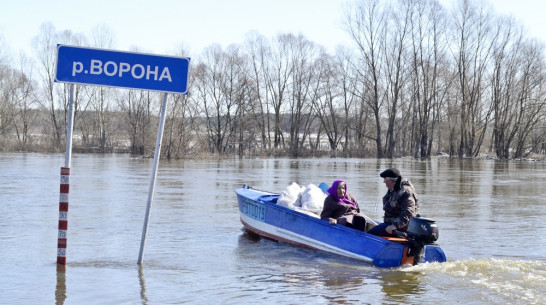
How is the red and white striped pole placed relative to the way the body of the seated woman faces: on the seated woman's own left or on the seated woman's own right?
on the seated woman's own right

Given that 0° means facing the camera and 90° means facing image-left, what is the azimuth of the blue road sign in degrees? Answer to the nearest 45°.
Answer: approximately 0°

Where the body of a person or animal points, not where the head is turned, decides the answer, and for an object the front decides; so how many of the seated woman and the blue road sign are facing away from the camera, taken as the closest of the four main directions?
0

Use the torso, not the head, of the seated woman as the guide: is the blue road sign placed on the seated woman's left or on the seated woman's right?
on the seated woman's right
